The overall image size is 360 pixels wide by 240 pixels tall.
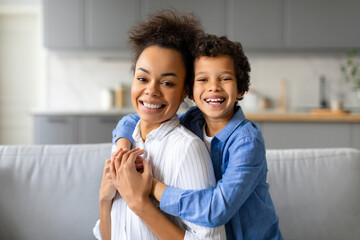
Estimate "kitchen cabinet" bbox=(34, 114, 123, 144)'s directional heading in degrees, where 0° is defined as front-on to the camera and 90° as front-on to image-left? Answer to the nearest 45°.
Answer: approximately 0°

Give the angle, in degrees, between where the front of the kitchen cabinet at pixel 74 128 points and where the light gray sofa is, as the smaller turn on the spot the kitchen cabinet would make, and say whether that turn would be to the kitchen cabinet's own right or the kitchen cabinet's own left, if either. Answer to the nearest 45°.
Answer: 0° — it already faces it

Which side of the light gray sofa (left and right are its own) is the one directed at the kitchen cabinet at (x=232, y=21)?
back

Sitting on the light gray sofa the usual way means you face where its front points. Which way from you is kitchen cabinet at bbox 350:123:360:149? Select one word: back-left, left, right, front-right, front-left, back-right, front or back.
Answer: back-left

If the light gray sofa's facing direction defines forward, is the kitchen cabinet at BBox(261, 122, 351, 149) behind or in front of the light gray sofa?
behind

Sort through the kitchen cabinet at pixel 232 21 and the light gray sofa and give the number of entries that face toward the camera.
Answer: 2

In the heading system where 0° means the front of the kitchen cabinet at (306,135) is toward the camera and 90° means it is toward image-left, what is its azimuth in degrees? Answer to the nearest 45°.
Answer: approximately 0°
